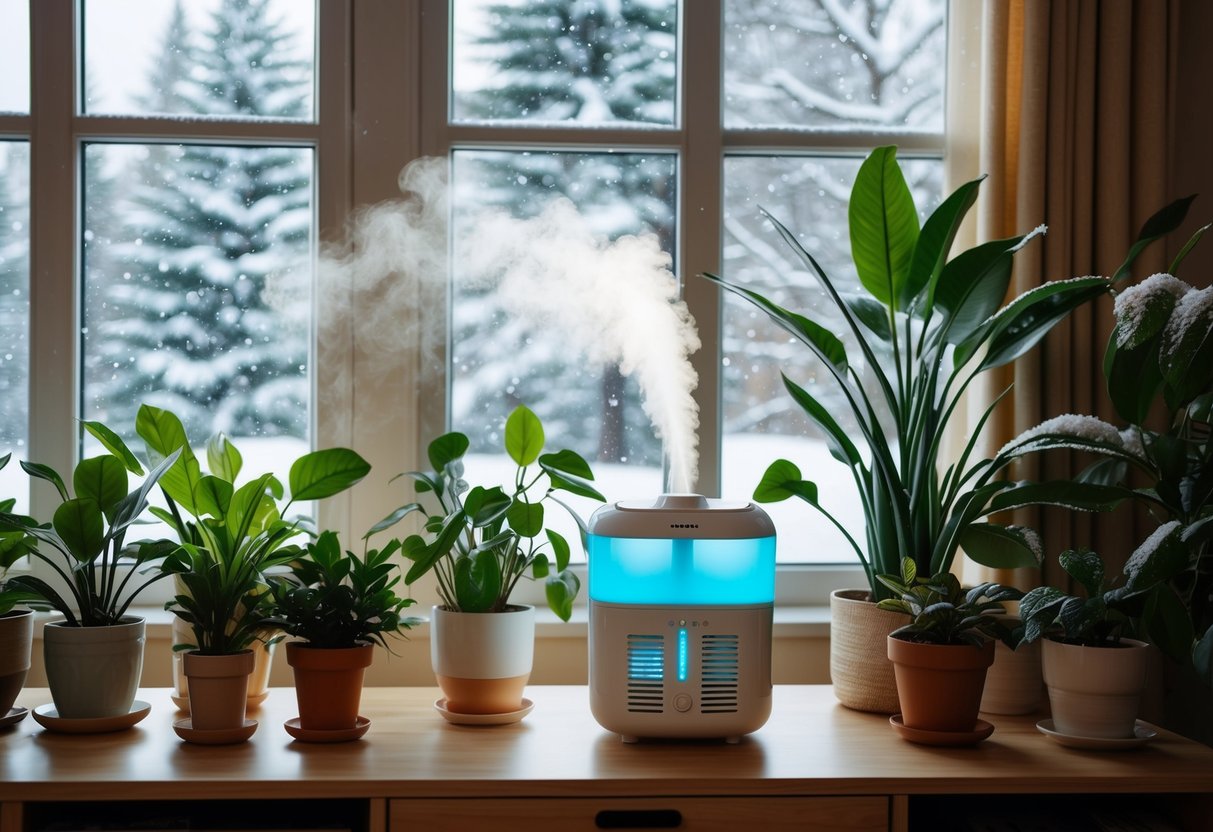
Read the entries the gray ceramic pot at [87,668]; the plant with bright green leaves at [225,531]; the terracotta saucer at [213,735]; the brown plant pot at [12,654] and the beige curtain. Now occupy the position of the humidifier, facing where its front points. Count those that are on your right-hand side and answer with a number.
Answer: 4

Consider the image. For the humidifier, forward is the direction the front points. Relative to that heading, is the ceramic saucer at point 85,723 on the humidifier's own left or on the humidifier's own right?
on the humidifier's own right

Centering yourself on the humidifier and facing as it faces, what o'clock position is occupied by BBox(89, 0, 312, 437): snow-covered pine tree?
The snow-covered pine tree is roughly at 4 o'clock from the humidifier.

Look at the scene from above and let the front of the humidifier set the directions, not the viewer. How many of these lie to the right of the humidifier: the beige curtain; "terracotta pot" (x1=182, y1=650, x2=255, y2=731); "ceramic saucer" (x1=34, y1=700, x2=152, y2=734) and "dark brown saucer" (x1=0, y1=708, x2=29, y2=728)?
3

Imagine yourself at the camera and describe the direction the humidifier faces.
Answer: facing the viewer

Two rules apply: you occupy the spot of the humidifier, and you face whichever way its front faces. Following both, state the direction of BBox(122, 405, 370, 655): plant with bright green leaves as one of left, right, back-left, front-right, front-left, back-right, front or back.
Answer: right

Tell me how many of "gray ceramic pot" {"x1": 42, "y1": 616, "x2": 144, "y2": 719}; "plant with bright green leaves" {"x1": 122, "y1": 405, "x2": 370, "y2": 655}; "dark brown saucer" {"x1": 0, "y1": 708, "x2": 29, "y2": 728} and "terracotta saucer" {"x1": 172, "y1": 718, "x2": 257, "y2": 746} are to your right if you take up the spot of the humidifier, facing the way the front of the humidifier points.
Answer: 4

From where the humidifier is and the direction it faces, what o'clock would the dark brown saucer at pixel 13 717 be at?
The dark brown saucer is roughly at 3 o'clock from the humidifier.

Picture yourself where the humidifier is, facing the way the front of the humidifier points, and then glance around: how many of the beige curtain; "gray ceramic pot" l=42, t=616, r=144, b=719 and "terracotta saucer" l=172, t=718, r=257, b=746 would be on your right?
2

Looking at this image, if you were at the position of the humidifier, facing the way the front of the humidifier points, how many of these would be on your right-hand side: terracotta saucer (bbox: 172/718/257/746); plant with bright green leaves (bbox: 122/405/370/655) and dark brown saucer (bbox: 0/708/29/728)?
3
